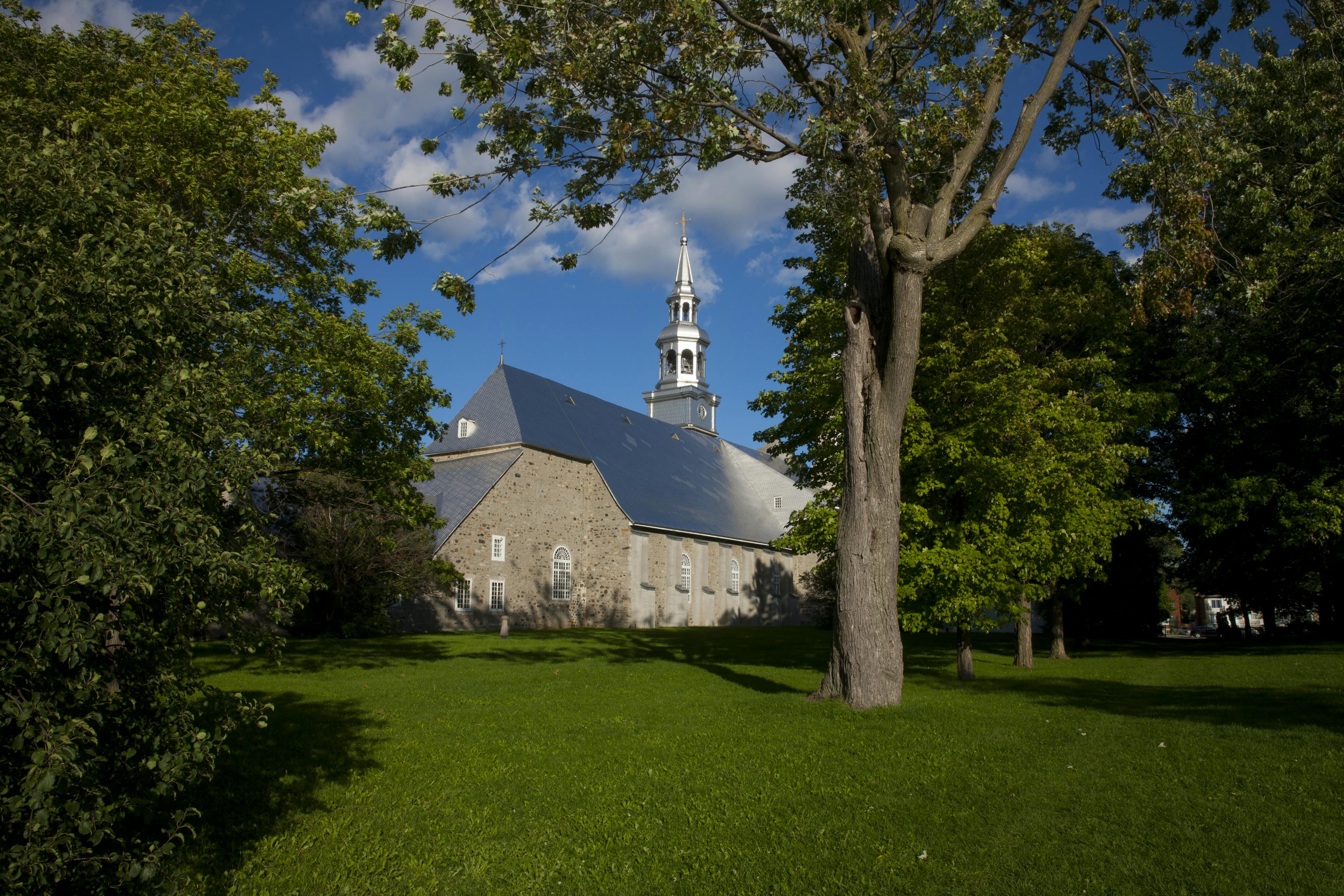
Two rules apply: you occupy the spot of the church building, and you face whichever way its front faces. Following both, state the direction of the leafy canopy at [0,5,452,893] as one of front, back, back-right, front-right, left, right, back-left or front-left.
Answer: back-right

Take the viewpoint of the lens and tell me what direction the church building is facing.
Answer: facing away from the viewer and to the right of the viewer
